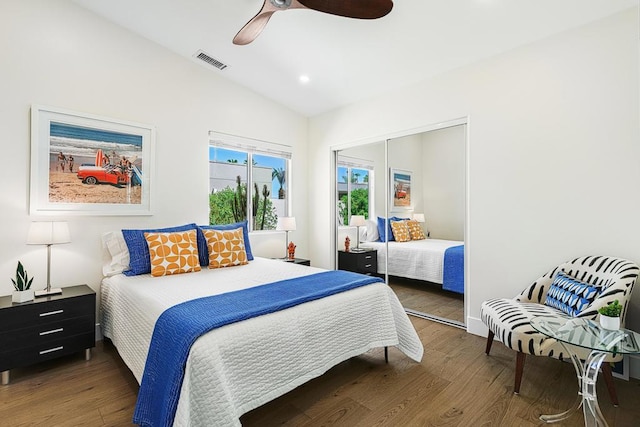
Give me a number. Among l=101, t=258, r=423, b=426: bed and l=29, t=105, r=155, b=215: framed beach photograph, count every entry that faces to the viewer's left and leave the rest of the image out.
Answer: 0

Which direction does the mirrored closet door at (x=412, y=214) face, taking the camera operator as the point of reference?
facing the viewer and to the left of the viewer

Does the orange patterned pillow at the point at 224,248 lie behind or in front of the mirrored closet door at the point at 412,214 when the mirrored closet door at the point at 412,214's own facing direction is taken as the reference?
in front

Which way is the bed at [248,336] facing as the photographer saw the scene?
facing the viewer and to the right of the viewer

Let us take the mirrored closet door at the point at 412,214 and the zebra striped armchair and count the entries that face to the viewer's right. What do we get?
0

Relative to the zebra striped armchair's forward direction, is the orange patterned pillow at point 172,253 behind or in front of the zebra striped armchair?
in front

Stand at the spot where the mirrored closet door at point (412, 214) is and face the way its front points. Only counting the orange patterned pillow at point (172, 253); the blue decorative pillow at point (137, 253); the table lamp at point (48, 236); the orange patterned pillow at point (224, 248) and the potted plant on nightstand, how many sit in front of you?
5

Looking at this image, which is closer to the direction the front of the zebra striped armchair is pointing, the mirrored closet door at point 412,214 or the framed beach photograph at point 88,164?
the framed beach photograph

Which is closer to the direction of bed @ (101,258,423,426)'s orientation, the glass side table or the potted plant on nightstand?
the glass side table

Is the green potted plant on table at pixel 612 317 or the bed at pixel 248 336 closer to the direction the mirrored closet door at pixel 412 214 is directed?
the bed

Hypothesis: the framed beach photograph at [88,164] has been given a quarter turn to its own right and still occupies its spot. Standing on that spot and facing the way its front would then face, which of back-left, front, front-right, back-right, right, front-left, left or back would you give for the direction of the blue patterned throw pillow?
left
